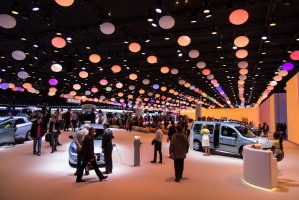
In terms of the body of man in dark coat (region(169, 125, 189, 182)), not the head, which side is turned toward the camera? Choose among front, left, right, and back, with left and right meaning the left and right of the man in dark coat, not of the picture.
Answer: back

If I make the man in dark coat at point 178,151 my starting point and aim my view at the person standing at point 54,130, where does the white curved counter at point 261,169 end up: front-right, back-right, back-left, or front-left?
back-right

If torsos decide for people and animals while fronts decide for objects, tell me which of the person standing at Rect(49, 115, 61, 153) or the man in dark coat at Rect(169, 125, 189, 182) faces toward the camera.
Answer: the person standing

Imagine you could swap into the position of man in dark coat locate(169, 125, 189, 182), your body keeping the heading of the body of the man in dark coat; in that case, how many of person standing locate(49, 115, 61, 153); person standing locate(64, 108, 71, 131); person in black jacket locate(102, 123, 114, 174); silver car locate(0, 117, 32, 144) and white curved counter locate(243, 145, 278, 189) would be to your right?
1

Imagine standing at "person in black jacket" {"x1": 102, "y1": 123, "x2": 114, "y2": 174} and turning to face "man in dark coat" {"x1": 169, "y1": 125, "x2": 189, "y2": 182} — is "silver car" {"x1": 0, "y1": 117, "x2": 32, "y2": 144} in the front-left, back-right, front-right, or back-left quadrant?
back-left

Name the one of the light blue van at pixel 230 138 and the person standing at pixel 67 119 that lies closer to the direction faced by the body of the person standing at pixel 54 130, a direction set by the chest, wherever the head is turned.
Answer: the light blue van

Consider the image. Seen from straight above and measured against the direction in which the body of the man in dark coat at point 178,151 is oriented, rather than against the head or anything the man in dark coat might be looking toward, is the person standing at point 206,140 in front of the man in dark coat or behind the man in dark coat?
in front

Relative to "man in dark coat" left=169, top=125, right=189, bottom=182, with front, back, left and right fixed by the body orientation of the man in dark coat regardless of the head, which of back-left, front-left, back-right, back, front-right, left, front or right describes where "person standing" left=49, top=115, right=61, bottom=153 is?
front-left

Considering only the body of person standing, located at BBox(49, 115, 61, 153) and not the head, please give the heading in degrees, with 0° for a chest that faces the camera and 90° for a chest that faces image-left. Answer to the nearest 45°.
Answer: approximately 0°
